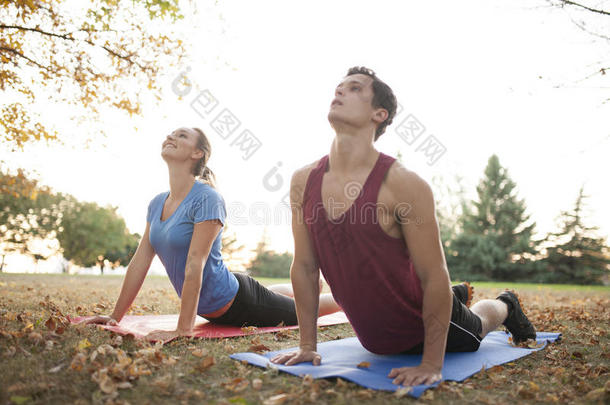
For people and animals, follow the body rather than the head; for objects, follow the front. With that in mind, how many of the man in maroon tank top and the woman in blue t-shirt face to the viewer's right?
0

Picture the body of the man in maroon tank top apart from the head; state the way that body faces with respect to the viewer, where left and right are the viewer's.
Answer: facing the viewer and to the left of the viewer

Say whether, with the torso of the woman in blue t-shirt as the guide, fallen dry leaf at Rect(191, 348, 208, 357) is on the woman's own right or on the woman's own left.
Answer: on the woman's own left

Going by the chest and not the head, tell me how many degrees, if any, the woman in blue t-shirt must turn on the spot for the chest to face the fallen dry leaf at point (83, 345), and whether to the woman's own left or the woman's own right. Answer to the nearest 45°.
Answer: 0° — they already face it

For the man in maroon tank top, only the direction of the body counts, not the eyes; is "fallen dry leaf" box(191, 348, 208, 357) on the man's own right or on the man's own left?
on the man's own right

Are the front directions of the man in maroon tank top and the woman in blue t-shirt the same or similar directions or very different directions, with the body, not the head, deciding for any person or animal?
same or similar directions

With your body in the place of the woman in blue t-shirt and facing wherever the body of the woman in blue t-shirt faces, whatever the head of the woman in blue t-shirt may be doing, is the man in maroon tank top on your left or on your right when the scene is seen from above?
on your left

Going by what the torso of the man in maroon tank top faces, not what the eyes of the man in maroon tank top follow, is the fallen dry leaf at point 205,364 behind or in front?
in front

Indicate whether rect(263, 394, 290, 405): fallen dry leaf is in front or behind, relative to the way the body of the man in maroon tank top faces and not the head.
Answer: in front

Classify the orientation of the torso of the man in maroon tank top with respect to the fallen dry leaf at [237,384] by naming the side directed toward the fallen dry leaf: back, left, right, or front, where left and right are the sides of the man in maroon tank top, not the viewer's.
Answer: front

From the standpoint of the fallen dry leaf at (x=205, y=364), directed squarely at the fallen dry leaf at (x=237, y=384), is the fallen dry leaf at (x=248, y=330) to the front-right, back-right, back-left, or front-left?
back-left

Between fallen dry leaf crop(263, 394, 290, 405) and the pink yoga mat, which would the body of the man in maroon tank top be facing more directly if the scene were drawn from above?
the fallen dry leaf
